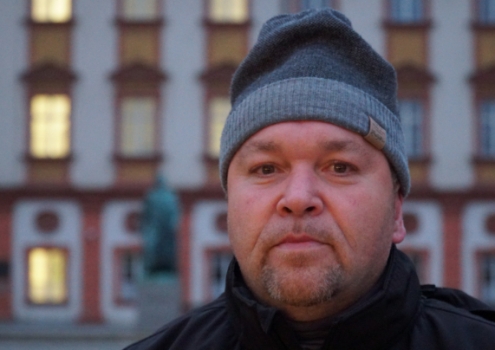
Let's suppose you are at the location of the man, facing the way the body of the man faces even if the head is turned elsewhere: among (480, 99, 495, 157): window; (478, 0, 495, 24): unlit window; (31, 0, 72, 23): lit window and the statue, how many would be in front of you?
0

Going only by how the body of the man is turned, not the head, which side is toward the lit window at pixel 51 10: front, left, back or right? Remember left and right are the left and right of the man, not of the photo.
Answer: back

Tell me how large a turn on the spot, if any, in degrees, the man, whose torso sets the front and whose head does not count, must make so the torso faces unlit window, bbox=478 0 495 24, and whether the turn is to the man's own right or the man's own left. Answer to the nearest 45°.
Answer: approximately 180°

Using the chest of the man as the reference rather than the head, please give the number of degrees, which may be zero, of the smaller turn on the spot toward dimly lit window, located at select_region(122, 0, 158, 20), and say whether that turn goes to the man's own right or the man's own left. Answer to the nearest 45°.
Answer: approximately 180°

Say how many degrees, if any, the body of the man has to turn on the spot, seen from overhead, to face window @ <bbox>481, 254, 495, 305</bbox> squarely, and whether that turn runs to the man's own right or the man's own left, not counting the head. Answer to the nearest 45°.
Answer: approximately 180°

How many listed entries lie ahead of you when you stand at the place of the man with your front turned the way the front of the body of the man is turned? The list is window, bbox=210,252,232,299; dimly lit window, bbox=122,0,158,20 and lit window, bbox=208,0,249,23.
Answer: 0

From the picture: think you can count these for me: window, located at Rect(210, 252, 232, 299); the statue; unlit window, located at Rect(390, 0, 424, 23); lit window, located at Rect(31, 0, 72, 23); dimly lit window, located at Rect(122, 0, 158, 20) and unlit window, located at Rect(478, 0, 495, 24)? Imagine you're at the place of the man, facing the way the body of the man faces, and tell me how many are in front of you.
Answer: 0

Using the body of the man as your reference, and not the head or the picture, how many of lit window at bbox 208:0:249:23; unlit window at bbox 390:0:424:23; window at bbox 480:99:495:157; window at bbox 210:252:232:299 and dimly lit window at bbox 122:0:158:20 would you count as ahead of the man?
0

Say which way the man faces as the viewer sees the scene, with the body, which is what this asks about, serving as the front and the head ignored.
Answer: toward the camera

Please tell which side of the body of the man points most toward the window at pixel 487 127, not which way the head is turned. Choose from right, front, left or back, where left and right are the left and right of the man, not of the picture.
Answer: back

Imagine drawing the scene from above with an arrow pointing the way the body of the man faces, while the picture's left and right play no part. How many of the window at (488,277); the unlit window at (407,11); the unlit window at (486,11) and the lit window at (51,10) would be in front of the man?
0

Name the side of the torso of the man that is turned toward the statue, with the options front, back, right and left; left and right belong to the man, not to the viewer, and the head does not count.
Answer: back

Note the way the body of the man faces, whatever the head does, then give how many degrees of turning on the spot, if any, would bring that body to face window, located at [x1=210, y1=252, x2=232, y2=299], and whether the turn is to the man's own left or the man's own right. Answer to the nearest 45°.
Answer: approximately 180°

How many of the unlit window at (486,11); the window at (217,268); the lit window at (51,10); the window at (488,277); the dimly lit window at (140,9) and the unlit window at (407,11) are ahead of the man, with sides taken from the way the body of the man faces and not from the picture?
0

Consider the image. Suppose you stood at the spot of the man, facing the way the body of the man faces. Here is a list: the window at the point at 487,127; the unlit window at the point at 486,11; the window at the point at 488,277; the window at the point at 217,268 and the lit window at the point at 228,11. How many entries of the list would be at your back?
5

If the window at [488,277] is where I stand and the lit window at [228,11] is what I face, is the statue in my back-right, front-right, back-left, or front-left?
front-left

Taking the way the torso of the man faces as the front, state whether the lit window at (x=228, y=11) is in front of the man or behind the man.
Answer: behind

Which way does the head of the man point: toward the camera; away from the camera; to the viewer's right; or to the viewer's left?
toward the camera

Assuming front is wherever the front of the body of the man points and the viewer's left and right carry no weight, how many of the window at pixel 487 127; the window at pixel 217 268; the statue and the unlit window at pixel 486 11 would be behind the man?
4

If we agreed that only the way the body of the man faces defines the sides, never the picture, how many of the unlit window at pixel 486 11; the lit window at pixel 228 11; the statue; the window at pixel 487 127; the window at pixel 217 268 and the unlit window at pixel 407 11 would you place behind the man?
6

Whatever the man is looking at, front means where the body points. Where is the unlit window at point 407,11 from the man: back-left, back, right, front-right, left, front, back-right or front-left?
back
